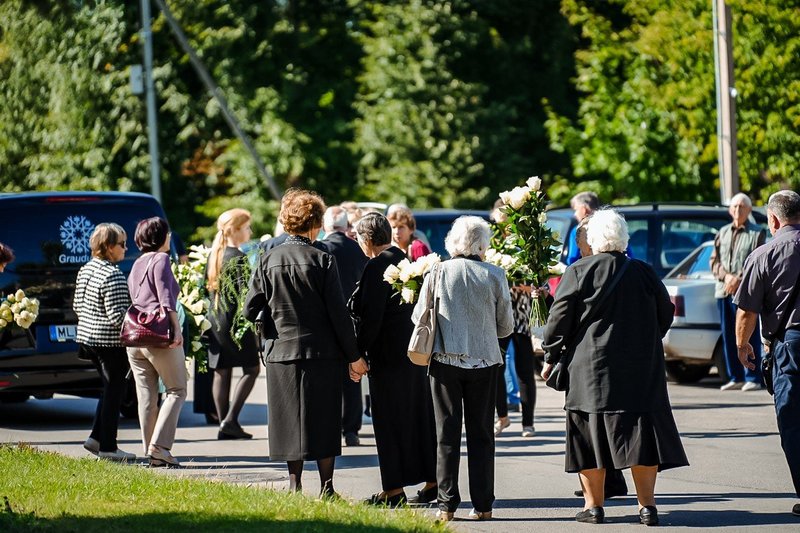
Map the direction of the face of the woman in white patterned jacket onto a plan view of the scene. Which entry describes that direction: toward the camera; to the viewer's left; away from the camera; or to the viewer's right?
to the viewer's right

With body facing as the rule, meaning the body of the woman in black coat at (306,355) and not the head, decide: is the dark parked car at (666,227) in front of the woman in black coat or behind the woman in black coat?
in front

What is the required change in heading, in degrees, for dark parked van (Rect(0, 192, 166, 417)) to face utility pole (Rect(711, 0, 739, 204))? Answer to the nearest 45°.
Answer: approximately 45° to its right

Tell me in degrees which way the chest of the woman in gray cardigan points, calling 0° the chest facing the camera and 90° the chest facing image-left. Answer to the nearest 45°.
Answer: approximately 180°

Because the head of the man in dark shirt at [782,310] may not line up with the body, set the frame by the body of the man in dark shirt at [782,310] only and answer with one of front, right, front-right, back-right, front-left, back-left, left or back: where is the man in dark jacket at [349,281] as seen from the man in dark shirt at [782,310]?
front

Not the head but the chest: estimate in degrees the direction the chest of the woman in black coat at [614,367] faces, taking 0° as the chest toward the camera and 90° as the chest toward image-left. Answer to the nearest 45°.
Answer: approximately 180°

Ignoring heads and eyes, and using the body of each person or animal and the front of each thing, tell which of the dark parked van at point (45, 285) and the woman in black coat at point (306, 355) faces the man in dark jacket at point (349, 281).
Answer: the woman in black coat

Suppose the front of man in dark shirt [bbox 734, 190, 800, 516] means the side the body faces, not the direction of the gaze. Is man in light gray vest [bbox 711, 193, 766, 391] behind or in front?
in front

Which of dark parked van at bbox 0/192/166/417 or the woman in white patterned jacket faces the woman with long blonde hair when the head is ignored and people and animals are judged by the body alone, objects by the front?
the woman in white patterned jacket

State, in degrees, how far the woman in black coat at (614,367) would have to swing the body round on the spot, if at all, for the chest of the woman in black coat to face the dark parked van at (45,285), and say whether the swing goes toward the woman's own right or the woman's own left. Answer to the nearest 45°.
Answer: approximately 45° to the woman's own left

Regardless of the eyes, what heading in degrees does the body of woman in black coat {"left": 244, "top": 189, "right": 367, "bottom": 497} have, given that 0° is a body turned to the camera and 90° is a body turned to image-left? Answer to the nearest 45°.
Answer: approximately 180°
